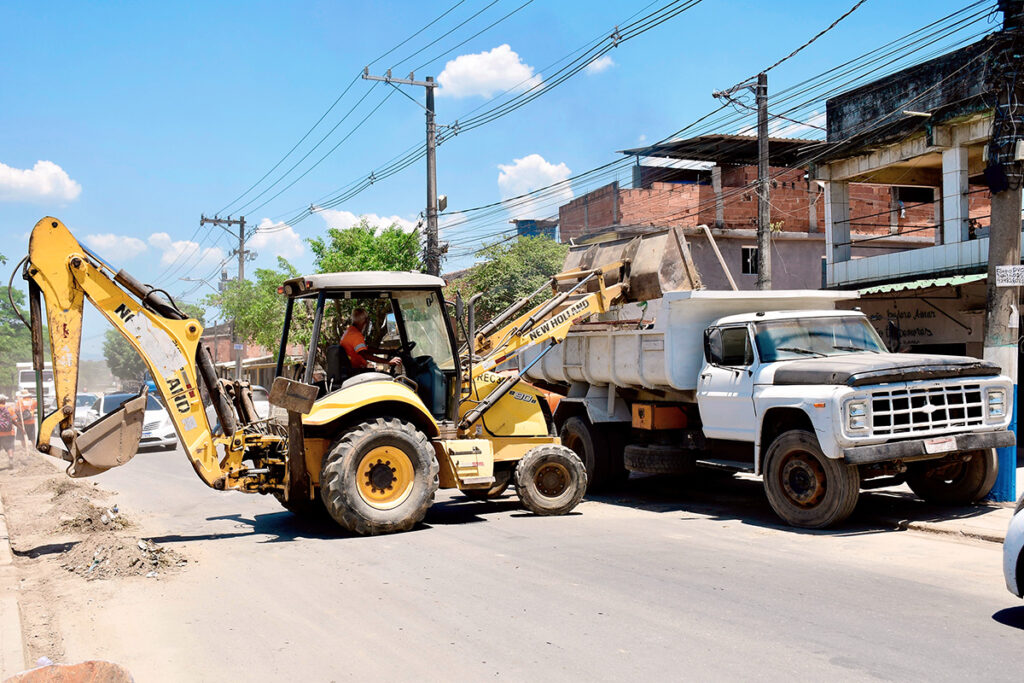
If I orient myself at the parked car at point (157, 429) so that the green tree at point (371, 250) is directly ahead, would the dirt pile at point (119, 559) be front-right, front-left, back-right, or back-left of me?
back-right

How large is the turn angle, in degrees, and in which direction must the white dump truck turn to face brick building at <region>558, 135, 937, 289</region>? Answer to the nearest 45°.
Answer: approximately 135° to its left

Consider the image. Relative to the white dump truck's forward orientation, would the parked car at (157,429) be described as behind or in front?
behind

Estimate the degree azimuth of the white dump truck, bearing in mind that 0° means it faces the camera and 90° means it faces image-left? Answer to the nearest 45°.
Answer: approximately 315°

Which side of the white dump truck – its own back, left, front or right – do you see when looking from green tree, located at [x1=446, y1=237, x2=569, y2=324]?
back

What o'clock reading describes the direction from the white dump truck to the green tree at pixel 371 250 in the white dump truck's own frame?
The green tree is roughly at 6 o'clock from the white dump truck.

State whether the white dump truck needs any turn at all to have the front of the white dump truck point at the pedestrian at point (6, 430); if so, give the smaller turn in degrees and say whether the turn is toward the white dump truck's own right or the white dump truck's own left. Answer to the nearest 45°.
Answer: approximately 135° to the white dump truck's own right

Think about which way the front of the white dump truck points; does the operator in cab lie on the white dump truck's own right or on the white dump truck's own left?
on the white dump truck's own right

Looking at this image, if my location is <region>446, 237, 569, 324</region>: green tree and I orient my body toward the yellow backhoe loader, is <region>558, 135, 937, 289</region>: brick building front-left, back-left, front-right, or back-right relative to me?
front-left

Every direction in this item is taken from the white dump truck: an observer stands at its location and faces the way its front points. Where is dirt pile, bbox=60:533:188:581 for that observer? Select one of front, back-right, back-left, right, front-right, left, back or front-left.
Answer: right
